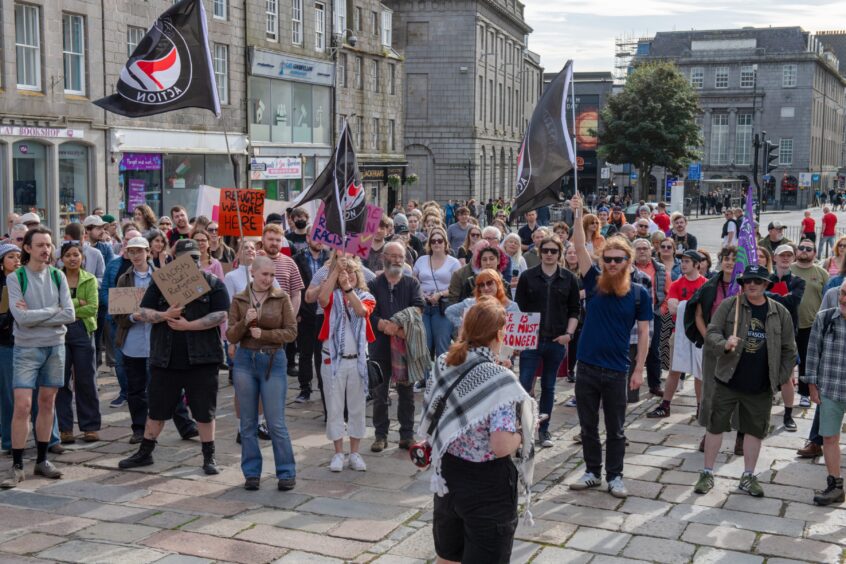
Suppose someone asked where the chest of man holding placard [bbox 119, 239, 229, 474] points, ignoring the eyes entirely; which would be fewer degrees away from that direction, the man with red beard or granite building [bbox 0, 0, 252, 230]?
the man with red beard

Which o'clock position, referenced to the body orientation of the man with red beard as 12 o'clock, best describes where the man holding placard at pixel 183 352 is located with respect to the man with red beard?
The man holding placard is roughly at 3 o'clock from the man with red beard.

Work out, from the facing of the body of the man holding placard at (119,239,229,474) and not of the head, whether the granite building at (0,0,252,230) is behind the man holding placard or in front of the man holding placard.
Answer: behind

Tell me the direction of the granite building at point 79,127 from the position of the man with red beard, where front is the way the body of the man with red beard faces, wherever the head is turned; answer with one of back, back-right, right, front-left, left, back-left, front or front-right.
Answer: back-right

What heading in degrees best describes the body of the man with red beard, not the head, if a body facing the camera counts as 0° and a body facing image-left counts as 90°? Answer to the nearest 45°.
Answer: approximately 0°

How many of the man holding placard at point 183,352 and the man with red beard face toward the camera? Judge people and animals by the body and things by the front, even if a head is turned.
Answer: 2

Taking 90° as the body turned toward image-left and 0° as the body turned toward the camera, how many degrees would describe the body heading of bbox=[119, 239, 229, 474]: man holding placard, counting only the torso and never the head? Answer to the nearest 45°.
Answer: approximately 0°

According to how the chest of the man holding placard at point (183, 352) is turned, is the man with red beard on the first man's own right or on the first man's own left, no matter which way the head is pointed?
on the first man's own left
